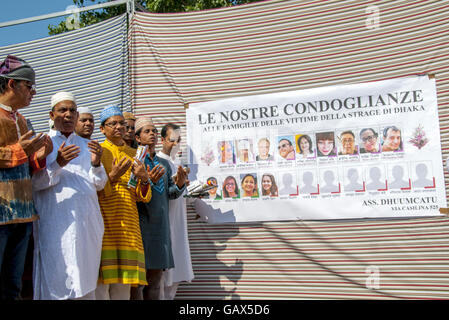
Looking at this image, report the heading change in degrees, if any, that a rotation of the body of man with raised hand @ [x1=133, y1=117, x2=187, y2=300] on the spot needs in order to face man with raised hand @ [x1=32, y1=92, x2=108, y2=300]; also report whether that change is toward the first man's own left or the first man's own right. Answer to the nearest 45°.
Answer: approximately 90° to the first man's own right

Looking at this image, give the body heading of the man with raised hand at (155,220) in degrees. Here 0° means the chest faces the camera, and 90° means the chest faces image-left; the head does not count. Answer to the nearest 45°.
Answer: approximately 315°

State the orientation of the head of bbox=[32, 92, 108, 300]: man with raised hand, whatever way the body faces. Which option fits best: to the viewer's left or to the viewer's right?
to the viewer's right

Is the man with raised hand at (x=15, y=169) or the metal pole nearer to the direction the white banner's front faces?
the man with raised hand

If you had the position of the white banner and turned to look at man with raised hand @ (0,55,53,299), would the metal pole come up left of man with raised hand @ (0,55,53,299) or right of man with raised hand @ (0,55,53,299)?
right

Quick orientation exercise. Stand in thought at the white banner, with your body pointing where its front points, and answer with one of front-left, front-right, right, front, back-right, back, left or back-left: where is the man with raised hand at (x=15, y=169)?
front-right

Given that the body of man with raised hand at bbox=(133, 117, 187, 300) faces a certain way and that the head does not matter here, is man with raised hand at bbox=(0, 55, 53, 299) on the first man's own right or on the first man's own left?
on the first man's own right

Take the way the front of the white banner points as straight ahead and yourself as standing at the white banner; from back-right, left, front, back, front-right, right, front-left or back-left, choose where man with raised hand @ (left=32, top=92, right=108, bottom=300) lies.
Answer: front-right

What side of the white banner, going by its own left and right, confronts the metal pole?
right

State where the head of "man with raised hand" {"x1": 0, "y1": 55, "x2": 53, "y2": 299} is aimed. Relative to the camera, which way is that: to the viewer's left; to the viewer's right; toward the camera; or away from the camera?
to the viewer's right
